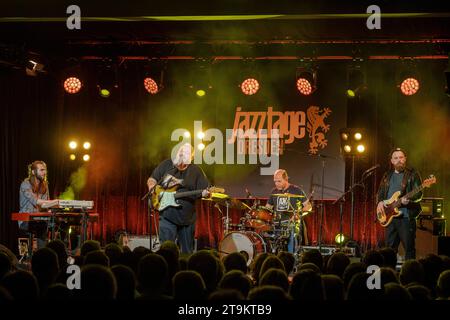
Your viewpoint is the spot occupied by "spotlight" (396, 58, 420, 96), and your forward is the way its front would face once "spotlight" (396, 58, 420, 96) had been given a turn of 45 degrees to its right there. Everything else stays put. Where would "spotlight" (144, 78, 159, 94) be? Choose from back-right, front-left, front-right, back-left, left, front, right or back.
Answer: front-right

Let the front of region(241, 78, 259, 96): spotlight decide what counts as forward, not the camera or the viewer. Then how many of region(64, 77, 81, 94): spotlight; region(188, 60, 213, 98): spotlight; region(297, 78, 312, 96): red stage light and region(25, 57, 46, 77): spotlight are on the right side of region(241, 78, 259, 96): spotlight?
3

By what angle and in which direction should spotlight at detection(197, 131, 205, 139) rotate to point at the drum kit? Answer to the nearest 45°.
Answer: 0° — it already faces it

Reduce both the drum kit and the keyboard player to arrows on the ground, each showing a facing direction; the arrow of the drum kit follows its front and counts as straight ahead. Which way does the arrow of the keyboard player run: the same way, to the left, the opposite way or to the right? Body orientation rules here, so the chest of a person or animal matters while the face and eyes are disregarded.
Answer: to the left

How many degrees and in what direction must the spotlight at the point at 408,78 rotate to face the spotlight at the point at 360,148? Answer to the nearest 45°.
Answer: approximately 135° to its right

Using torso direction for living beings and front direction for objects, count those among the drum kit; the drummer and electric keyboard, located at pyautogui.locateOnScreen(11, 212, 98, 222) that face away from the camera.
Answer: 1

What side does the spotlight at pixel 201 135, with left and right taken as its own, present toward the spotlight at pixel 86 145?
right

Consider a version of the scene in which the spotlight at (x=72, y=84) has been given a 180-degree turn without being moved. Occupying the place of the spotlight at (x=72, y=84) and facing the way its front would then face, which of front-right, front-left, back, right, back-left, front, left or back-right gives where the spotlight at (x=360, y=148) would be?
right

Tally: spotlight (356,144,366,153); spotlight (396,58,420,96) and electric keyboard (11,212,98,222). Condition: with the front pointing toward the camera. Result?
2
